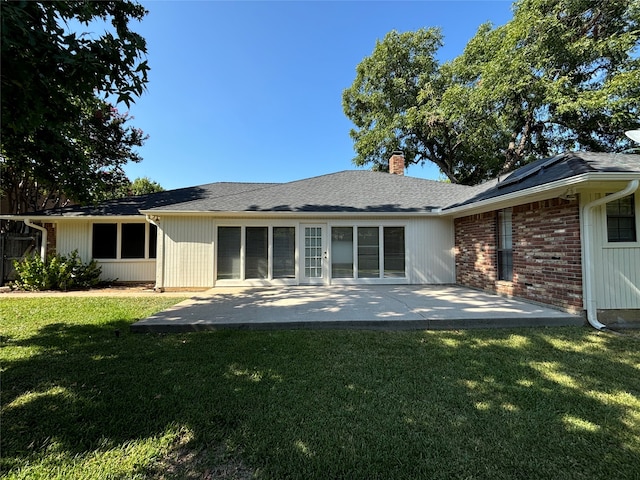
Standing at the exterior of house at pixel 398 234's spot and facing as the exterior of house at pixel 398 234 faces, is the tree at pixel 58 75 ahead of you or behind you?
ahead

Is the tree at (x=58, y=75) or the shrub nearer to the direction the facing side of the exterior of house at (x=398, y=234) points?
the tree
